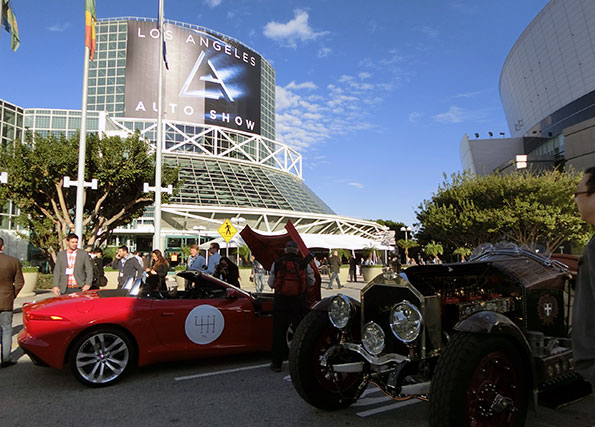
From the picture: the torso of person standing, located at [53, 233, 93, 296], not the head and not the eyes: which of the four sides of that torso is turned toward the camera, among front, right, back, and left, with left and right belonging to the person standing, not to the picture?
front

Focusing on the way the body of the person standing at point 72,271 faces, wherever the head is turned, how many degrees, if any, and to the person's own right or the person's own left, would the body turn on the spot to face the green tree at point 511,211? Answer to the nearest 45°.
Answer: approximately 90° to the person's own left

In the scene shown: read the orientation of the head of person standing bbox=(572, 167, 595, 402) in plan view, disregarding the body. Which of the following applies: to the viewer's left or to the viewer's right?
to the viewer's left

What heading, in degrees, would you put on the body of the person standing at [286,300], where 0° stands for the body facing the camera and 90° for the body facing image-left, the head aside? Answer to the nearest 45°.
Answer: approximately 180°

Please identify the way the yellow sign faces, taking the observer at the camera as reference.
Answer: facing the viewer

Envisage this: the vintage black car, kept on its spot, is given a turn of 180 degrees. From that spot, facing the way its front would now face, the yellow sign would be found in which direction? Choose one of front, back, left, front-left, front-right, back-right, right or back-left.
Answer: left

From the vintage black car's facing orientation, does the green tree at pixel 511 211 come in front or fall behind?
behind

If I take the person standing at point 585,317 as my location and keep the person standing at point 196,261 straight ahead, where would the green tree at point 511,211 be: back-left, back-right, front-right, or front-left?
front-right

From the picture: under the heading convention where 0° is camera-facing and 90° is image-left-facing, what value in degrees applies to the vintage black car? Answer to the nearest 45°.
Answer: approximately 45°
